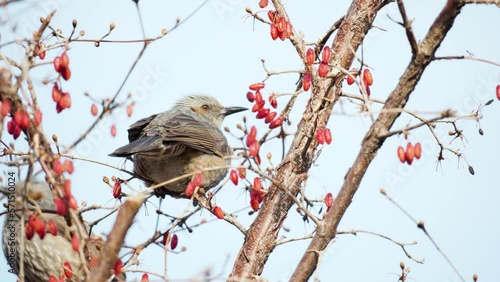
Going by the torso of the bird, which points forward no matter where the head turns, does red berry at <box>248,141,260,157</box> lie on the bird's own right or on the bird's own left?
on the bird's own right

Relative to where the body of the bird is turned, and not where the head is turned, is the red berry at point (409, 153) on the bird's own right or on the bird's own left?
on the bird's own right

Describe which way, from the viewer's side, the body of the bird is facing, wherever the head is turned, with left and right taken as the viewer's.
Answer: facing to the right of the viewer
